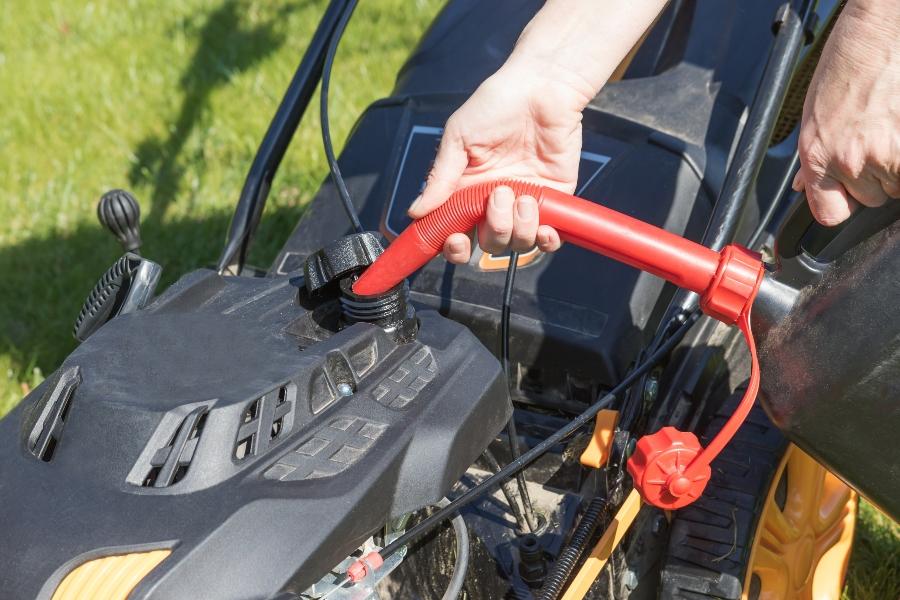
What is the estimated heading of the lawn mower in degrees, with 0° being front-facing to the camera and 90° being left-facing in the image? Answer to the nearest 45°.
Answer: approximately 45°
